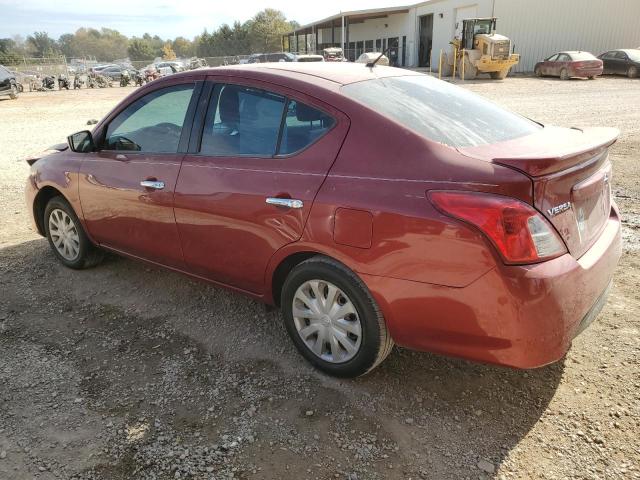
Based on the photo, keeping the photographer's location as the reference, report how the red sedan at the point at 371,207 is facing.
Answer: facing away from the viewer and to the left of the viewer

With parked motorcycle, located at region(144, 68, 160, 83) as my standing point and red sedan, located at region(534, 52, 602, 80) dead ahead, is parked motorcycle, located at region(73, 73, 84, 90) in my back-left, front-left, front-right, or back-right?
back-right

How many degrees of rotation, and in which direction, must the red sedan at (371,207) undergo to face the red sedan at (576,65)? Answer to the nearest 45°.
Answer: approximately 90° to its right

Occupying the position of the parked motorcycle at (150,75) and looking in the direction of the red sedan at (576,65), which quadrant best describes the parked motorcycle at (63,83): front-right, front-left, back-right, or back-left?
back-right

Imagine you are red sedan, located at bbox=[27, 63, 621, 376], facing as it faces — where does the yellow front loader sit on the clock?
The yellow front loader is roughly at 2 o'clock from the red sedan.
